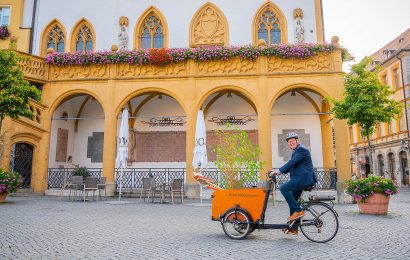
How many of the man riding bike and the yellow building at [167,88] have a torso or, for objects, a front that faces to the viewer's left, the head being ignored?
1

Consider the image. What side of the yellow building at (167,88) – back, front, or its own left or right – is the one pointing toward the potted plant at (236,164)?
front

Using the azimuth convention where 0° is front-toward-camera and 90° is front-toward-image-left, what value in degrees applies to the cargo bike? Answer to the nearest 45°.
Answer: approximately 90°

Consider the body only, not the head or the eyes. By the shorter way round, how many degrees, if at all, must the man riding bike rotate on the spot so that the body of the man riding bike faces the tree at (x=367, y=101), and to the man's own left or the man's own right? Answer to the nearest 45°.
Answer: approximately 135° to the man's own right

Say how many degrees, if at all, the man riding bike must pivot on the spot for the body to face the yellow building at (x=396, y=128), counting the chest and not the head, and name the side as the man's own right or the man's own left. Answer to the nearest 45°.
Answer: approximately 90° to the man's own right

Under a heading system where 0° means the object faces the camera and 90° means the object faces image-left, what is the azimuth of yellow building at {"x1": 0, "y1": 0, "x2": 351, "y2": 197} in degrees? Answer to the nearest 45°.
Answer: approximately 0°

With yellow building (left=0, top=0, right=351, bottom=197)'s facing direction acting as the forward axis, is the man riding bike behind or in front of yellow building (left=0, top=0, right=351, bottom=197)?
in front

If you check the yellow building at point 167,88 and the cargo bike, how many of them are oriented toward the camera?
1

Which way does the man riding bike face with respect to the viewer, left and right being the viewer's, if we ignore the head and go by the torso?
facing to the left of the viewer

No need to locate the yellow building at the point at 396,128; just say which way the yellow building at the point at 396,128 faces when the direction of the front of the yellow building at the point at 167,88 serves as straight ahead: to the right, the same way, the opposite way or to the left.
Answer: to the right
